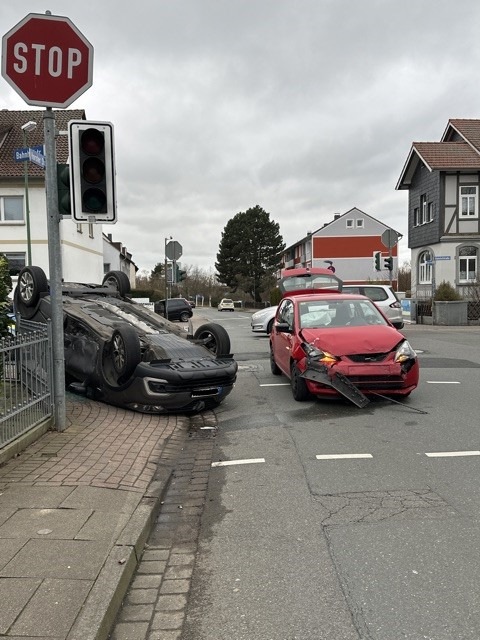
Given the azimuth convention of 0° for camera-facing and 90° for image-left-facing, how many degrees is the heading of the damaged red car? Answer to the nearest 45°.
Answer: approximately 315°

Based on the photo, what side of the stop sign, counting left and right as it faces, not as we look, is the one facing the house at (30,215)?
back

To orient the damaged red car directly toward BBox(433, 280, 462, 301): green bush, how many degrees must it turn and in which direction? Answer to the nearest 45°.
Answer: approximately 135° to its left

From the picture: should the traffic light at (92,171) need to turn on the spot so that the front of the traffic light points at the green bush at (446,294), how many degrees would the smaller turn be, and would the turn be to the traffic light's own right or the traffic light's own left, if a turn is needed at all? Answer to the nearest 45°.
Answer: approximately 135° to the traffic light's own left

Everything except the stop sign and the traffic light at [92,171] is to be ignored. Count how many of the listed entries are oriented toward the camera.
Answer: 2

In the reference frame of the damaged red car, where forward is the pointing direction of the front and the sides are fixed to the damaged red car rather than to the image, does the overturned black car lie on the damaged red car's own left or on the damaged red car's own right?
on the damaged red car's own right

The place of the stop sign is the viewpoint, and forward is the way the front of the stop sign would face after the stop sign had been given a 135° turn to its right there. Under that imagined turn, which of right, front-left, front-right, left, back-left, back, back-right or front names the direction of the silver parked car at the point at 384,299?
right
